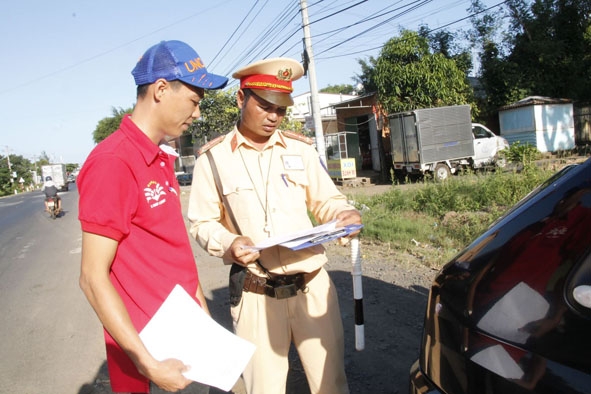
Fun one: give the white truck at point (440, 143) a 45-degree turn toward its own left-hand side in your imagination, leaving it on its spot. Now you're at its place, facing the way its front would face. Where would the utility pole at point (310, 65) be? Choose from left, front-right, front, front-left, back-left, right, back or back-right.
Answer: back-left

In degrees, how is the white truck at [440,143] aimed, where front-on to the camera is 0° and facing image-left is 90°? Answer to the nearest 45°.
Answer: approximately 225°

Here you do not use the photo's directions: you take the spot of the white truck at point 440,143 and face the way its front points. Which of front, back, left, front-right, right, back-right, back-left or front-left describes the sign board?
back-left

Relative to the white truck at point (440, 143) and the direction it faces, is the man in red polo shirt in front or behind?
behind

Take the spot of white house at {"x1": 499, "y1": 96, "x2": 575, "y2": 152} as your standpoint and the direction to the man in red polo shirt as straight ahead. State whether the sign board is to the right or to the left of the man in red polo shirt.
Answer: right

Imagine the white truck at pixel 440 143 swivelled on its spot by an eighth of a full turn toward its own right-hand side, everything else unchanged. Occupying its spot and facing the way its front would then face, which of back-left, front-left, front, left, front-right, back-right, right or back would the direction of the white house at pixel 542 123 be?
front-left

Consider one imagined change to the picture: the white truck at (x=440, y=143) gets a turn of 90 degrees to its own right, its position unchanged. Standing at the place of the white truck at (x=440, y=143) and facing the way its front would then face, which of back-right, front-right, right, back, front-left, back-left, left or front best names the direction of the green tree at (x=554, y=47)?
left

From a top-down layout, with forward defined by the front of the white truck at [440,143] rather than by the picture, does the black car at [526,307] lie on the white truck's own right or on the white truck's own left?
on the white truck's own right

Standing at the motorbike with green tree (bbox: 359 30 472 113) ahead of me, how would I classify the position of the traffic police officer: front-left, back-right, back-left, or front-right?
front-right

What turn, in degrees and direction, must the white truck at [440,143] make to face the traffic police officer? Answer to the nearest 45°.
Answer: approximately 135° to its right

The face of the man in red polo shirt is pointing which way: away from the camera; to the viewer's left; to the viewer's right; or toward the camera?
to the viewer's right

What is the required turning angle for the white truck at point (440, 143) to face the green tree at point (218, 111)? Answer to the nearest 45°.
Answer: approximately 135° to its left
